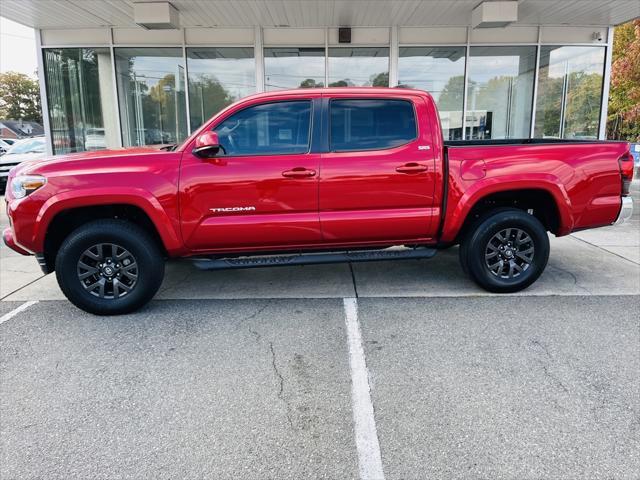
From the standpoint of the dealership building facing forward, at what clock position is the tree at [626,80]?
The tree is roughly at 8 o'clock from the dealership building.

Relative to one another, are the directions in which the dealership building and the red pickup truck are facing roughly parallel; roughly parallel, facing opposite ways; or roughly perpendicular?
roughly perpendicular

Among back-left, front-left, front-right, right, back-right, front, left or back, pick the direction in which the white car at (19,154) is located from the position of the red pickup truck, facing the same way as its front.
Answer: front-right

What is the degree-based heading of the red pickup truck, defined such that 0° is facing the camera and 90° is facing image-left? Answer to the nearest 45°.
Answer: approximately 90°

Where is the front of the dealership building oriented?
toward the camera

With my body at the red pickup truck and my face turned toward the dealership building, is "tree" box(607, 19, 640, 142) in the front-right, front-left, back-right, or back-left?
front-right

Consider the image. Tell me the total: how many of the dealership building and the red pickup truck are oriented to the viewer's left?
1

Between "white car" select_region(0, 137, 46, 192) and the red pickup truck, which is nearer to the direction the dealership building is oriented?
the red pickup truck

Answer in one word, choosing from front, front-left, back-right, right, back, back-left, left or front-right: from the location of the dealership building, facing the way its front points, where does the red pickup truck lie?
front

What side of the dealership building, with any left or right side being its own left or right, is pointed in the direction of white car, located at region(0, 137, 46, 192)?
right

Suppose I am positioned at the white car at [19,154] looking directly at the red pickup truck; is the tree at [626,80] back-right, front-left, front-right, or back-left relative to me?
front-left

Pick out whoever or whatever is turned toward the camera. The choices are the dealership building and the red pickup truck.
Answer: the dealership building

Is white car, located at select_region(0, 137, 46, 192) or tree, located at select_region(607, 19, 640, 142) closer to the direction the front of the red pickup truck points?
the white car
